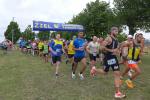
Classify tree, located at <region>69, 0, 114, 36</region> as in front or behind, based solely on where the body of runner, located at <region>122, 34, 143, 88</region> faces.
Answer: behind

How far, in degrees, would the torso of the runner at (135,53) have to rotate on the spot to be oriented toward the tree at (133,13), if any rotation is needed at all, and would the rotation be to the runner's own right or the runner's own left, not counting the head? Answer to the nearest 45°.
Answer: approximately 135° to the runner's own left

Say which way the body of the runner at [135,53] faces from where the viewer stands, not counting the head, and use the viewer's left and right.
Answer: facing the viewer and to the right of the viewer

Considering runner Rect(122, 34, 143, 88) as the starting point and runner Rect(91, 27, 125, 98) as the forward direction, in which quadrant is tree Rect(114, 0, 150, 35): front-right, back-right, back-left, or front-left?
back-right
